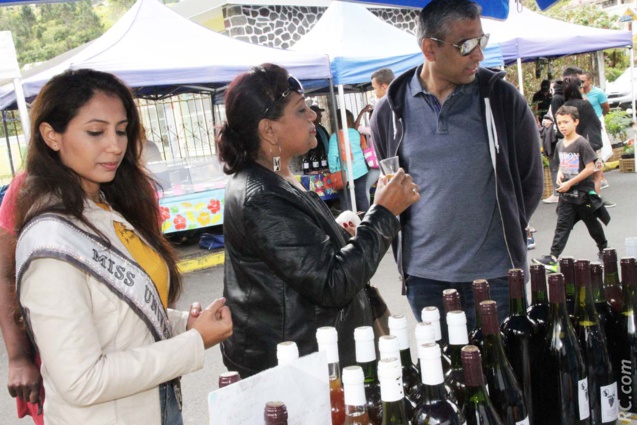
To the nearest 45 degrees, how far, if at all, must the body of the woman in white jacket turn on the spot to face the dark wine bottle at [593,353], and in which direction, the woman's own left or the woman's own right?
approximately 45° to the woman's own left

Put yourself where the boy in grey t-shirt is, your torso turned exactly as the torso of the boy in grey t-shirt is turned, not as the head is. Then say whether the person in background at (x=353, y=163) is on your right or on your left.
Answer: on your right

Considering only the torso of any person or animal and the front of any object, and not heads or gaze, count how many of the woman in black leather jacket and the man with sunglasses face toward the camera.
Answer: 1

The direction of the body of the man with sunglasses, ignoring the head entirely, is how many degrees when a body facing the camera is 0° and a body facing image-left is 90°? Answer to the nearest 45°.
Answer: approximately 0°

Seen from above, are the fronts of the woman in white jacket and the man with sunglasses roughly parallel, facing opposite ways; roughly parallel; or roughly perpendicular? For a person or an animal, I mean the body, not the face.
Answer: roughly perpendicular

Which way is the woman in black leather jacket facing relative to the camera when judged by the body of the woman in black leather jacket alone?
to the viewer's right

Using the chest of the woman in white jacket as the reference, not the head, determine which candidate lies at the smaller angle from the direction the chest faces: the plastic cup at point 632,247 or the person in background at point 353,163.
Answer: the plastic cup

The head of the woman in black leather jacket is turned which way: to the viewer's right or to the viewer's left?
to the viewer's right
